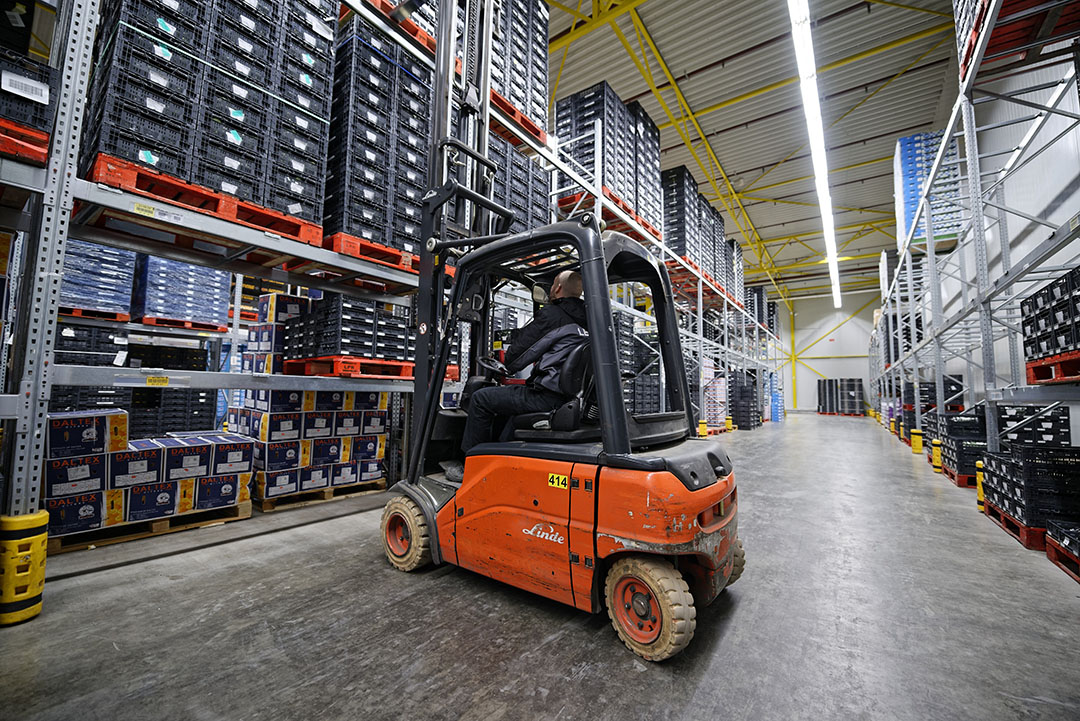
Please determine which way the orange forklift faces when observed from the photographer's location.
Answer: facing away from the viewer and to the left of the viewer

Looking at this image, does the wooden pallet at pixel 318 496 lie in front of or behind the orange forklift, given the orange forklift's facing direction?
in front

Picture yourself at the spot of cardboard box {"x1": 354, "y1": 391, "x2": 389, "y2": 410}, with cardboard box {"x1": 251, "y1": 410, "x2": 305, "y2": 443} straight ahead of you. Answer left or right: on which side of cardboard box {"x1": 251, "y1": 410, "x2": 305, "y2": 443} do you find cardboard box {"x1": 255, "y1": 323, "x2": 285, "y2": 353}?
right

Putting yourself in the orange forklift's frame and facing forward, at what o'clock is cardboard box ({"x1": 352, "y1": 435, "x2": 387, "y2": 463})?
The cardboard box is roughly at 12 o'clock from the orange forklift.

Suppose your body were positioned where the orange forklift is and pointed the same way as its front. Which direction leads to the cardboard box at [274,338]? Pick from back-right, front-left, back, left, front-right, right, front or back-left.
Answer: front

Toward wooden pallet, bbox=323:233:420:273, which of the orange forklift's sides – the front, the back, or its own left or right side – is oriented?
front

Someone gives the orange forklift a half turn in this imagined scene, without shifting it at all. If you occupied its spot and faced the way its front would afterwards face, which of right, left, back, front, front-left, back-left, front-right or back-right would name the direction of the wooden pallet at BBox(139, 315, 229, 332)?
back

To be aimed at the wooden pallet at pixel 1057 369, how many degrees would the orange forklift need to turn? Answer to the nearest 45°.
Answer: approximately 135° to its right

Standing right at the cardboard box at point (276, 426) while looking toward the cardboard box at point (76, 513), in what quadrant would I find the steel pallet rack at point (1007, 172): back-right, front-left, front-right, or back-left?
back-left

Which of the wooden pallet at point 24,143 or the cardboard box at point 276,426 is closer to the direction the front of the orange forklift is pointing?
the cardboard box

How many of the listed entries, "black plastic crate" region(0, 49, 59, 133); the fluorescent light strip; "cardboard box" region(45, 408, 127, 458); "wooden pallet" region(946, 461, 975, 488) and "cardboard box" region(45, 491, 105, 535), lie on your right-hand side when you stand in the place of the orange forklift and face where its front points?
2

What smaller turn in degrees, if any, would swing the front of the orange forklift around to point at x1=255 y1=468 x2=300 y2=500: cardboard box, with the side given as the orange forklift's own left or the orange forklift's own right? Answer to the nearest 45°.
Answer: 0° — it already faces it

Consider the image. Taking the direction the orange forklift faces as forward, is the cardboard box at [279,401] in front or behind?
in front

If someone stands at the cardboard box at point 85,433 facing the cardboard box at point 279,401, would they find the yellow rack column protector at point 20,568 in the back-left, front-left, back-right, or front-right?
back-right

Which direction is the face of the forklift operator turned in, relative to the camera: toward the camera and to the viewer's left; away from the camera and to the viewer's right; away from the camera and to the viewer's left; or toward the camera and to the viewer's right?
away from the camera and to the viewer's left
